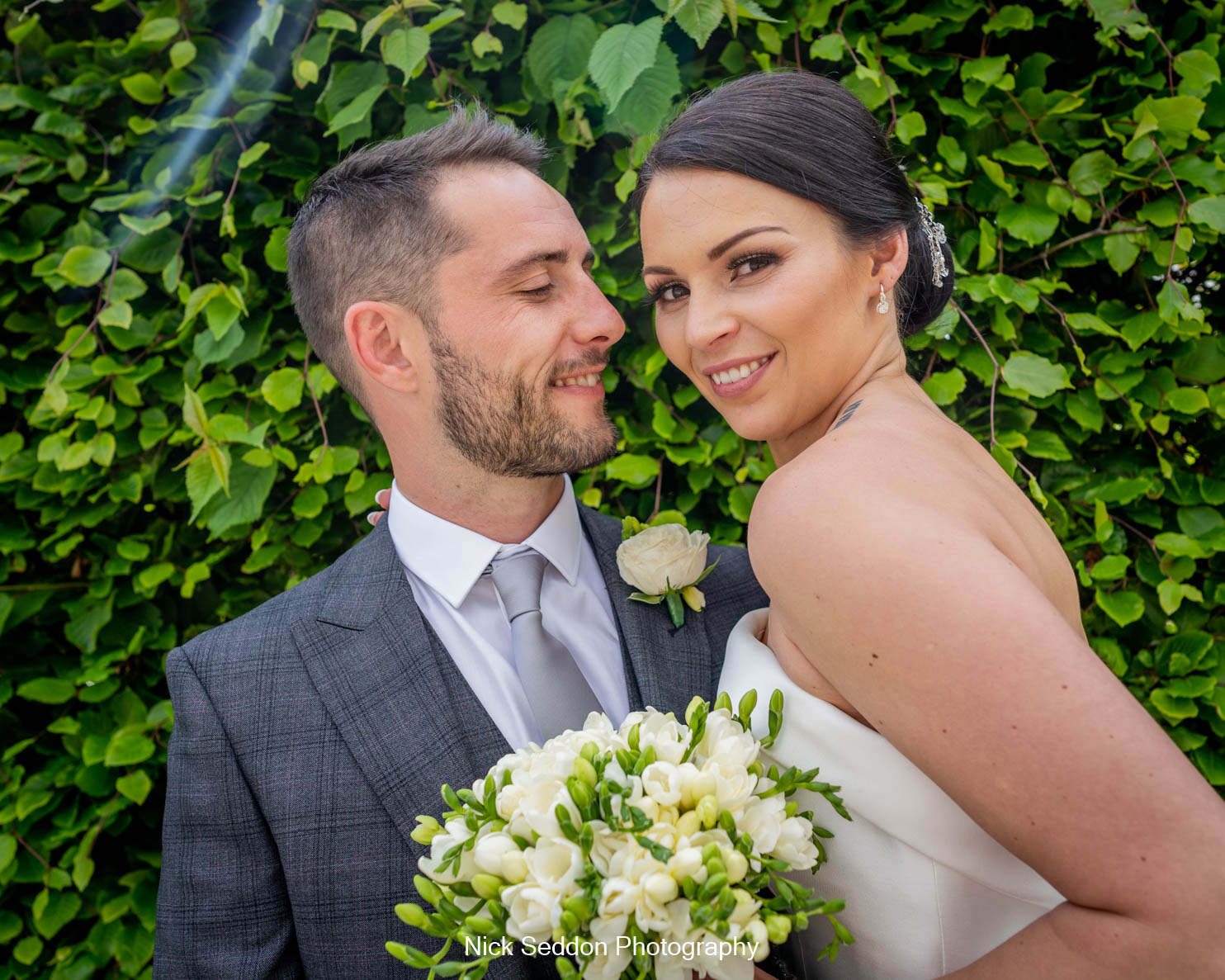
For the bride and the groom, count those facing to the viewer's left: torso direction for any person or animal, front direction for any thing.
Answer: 1

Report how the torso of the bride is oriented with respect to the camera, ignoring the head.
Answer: to the viewer's left

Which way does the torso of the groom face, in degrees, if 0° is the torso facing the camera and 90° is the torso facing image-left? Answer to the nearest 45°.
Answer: approximately 315°

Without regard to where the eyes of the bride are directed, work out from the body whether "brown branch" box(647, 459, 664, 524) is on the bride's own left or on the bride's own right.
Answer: on the bride's own right
